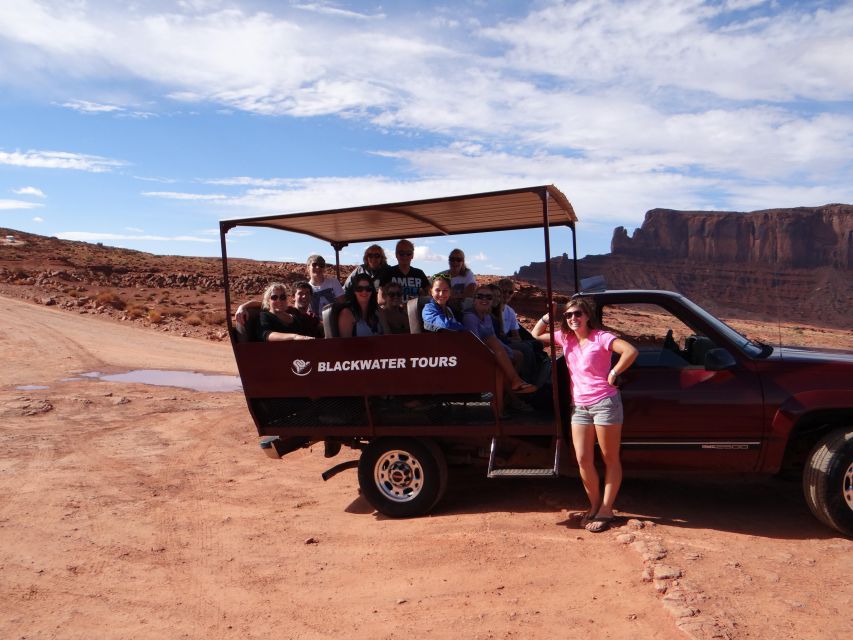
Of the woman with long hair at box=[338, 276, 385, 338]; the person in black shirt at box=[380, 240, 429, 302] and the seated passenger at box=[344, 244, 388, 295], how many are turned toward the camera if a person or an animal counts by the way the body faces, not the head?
3

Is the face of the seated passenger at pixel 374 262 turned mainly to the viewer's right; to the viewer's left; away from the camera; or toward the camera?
toward the camera

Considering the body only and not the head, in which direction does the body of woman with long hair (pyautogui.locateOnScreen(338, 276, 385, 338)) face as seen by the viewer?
toward the camera

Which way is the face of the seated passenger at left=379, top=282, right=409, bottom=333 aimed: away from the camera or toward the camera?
toward the camera

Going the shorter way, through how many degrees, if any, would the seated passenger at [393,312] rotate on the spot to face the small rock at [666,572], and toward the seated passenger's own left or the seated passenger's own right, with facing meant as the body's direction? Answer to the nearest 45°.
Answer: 0° — they already face it

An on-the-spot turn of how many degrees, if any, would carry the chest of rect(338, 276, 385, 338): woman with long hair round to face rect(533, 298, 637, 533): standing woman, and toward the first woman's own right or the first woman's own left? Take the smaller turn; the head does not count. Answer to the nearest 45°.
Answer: approximately 45° to the first woman's own left

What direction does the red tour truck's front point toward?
to the viewer's right

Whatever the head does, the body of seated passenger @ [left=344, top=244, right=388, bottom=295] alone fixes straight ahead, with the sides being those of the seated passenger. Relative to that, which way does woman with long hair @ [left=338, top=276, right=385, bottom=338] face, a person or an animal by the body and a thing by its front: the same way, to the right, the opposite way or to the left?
the same way

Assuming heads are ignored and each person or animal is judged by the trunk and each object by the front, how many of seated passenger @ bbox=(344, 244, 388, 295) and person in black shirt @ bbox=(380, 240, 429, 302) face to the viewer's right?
0

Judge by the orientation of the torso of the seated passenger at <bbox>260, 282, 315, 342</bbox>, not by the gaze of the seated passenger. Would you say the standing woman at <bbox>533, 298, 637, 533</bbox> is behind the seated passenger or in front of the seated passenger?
in front

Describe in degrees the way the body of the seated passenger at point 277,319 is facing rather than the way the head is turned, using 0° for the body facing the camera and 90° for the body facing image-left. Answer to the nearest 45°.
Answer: approximately 315°

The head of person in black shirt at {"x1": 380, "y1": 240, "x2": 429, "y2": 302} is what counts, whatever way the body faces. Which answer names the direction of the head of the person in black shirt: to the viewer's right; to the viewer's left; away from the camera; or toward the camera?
toward the camera

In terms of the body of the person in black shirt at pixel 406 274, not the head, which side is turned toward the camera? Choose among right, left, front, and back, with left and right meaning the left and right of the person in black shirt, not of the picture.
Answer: front

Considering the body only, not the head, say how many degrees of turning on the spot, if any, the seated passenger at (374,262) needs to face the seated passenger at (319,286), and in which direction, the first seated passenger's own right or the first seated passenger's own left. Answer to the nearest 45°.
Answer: approximately 90° to the first seated passenger's own right

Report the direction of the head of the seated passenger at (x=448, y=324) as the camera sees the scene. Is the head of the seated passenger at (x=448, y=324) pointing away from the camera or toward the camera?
toward the camera
